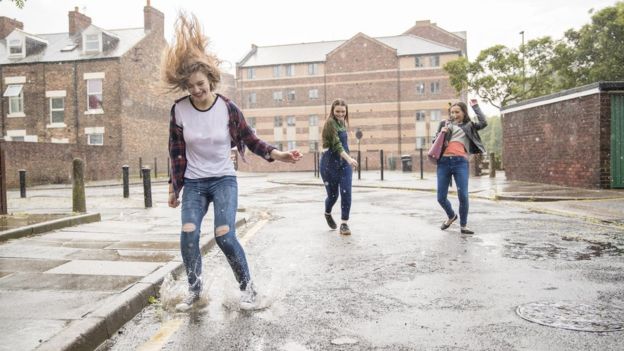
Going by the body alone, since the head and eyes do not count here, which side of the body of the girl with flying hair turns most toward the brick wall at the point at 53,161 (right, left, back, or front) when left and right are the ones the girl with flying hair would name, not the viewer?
back

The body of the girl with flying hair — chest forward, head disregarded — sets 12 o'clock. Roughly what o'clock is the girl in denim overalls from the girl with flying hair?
The girl in denim overalls is roughly at 7 o'clock from the girl with flying hair.

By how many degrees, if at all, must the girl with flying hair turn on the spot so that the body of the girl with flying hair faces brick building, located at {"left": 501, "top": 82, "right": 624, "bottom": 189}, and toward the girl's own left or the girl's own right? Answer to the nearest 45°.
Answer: approximately 135° to the girl's own left

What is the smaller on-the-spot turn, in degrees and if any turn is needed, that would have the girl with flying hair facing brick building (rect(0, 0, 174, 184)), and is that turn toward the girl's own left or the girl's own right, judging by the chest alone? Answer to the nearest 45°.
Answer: approximately 180°

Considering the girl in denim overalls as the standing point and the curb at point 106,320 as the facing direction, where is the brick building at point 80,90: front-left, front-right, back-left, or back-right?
back-right

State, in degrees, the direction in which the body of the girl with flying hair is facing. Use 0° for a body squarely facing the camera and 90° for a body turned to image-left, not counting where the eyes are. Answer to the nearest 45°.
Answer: approximately 0°
